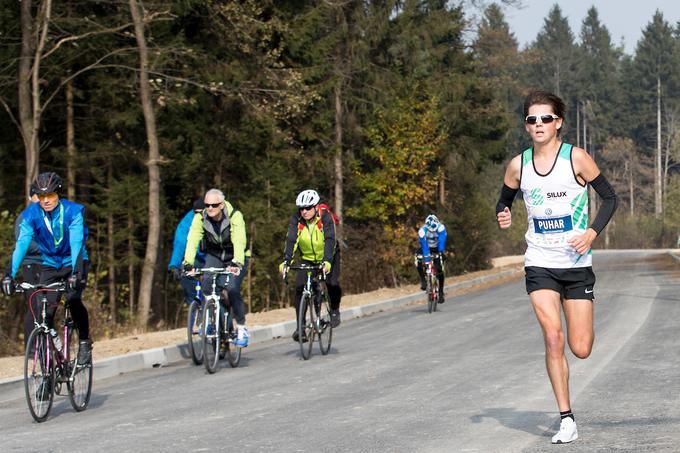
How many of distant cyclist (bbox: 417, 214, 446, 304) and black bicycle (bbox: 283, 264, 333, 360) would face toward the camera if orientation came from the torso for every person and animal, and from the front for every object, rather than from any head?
2

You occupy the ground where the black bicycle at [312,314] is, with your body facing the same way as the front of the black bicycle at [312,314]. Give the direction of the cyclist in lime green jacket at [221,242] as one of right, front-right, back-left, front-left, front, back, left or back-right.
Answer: front-right

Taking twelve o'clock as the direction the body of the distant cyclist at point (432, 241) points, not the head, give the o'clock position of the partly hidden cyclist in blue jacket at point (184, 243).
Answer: the partly hidden cyclist in blue jacket at point (184, 243) is roughly at 1 o'clock from the distant cyclist at point (432, 241).

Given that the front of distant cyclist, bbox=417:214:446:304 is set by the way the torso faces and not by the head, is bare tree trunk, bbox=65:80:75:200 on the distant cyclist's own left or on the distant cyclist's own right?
on the distant cyclist's own right

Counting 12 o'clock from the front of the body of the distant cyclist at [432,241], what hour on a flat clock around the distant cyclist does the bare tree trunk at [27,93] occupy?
The bare tree trunk is roughly at 1 o'clock from the distant cyclist.

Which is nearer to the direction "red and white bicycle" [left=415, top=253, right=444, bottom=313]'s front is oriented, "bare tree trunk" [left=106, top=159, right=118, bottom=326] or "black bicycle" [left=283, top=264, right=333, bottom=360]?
the black bicycle

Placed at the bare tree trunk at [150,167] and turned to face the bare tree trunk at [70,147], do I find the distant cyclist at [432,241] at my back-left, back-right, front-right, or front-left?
back-right

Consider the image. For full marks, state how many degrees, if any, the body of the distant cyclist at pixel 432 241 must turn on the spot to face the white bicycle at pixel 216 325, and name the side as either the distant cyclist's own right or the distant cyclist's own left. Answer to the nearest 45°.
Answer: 0° — they already face it

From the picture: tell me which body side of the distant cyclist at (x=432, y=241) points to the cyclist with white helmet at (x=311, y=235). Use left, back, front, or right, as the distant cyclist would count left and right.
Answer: front

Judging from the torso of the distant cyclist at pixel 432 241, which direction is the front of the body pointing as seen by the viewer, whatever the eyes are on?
toward the camera

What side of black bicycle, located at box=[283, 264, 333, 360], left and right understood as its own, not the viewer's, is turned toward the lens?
front

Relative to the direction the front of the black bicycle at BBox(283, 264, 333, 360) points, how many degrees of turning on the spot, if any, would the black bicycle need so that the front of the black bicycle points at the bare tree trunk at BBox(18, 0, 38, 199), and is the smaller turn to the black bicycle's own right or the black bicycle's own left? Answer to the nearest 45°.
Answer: approximately 135° to the black bicycle's own right

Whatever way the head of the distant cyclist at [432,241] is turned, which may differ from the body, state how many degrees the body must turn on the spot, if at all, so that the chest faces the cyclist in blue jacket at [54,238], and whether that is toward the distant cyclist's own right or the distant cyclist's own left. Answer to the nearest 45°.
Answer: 0° — they already face them
